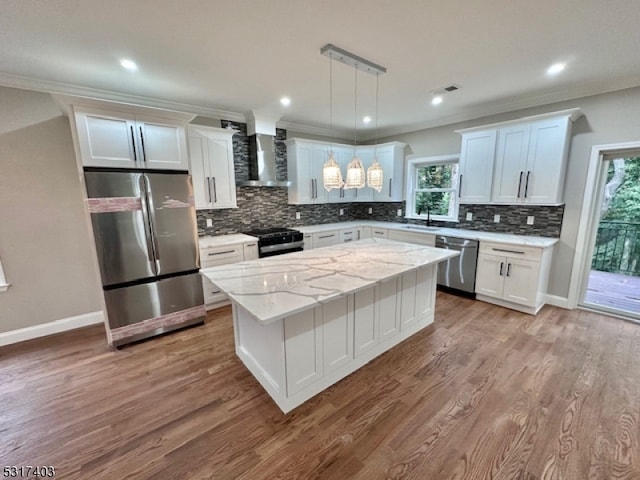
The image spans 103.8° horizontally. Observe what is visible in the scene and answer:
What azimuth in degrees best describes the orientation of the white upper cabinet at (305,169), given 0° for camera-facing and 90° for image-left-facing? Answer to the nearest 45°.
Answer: approximately 315°

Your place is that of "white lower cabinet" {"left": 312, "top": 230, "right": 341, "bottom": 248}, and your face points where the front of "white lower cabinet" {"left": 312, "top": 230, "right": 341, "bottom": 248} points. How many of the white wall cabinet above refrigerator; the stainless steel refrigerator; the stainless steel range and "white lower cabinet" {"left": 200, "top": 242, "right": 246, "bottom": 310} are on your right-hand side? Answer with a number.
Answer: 4

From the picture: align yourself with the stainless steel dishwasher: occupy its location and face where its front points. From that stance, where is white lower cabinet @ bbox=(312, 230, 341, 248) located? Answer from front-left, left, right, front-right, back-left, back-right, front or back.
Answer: front-right

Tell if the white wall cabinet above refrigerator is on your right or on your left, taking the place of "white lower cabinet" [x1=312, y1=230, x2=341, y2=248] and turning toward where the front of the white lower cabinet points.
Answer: on your right

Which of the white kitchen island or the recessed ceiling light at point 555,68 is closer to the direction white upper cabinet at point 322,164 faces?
the white kitchen island

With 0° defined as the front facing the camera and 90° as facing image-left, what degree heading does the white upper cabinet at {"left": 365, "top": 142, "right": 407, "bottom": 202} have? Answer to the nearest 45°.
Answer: approximately 45°

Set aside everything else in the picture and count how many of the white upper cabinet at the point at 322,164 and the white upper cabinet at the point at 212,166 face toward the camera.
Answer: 2

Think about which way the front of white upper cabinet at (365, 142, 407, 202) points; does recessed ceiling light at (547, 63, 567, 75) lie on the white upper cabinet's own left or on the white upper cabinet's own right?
on the white upper cabinet's own left

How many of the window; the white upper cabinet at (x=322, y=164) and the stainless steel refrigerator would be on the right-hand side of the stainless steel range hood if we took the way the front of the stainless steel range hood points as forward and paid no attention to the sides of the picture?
1

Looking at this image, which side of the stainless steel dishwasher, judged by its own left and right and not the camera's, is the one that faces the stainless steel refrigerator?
front
